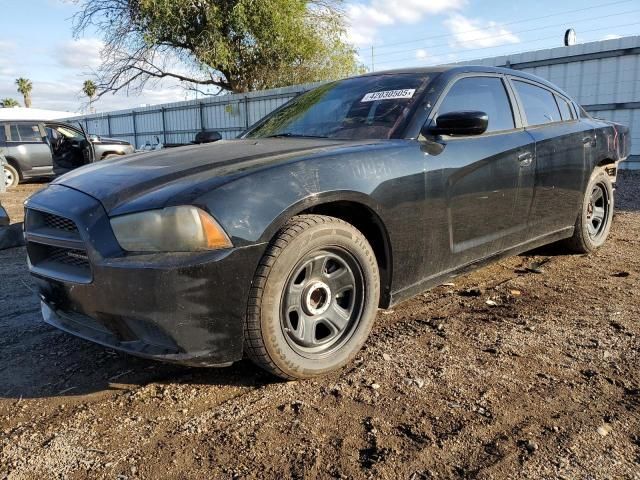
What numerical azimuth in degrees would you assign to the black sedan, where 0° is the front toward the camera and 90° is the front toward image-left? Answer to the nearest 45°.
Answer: approximately 45°

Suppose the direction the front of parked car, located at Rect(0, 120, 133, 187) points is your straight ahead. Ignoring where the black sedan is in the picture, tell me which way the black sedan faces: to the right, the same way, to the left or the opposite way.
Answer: the opposite way

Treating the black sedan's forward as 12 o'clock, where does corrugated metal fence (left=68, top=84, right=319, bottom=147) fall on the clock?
The corrugated metal fence is roughly at 4 o'clock from the black sedan.

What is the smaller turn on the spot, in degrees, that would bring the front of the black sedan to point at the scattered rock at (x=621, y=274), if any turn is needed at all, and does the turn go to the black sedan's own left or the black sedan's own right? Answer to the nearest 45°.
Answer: approximately 180°

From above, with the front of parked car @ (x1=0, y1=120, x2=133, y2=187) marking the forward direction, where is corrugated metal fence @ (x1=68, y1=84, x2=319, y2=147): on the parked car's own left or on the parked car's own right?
on the parked car's own left

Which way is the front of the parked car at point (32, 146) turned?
to the viewer's right

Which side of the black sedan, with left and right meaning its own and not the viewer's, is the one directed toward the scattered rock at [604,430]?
left
